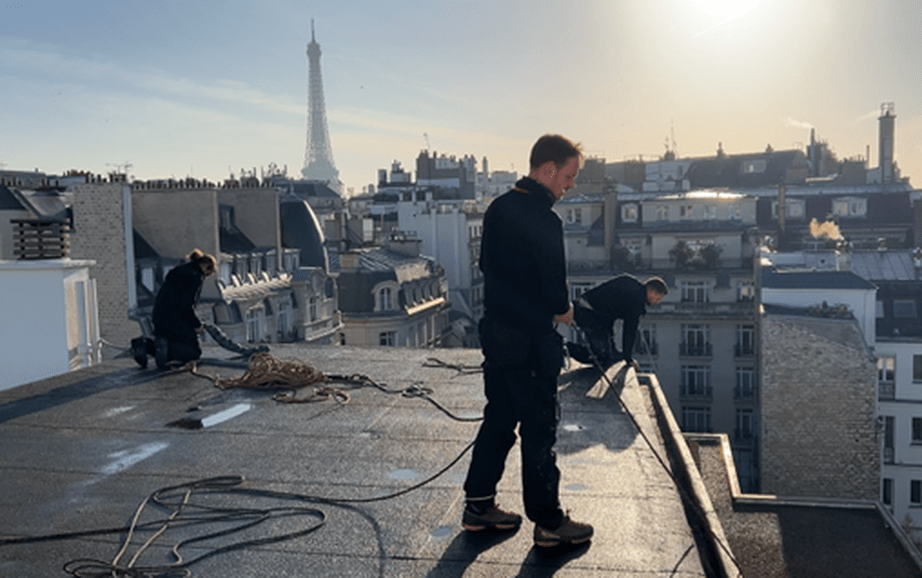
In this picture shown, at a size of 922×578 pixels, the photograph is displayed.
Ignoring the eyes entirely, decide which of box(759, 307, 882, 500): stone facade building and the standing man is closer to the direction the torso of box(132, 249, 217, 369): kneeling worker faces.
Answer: the stone facade building

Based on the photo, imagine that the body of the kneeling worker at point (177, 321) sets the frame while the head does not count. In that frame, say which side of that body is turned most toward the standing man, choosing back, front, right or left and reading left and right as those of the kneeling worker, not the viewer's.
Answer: right

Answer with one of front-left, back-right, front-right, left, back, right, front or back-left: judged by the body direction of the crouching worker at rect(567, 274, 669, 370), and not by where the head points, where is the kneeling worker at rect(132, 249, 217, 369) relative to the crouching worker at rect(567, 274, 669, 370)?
back

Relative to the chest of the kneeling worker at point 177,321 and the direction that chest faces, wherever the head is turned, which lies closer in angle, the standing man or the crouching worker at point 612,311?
the crouching worker

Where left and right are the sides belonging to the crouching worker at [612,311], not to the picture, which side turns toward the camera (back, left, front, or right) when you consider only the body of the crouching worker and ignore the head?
right

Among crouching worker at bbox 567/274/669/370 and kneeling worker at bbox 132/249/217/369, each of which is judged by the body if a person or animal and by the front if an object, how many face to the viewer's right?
2

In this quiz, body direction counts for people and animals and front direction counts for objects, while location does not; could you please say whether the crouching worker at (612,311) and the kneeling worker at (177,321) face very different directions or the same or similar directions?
same or similar directions

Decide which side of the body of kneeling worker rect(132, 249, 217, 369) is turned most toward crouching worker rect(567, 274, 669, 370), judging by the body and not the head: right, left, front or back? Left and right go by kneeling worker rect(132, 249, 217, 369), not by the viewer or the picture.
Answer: front

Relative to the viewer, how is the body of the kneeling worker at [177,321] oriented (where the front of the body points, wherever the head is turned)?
to the viewer's right

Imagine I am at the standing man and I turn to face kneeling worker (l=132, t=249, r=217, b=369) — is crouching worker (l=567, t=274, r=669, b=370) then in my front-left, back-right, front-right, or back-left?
front-right

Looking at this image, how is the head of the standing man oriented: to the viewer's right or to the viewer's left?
to the viewer's right

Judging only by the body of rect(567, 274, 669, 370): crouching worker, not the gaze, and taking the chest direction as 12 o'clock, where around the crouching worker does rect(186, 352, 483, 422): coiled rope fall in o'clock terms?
The coiled rope is roughly at 5 o'clock from the crouching worker.
